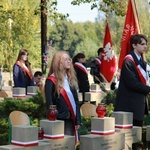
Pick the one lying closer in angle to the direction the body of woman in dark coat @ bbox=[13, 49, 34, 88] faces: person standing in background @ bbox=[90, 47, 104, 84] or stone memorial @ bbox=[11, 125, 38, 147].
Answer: the stone memorial

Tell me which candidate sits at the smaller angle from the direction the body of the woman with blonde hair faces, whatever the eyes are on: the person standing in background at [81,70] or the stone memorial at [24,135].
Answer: the stone memorial

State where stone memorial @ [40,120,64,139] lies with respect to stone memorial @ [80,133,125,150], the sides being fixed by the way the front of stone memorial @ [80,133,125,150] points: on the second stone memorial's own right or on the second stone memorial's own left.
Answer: on the second stone memorial's own right

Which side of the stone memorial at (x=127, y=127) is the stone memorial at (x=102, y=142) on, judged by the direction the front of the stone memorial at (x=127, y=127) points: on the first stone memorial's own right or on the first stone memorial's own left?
on the first stone memorial's own right

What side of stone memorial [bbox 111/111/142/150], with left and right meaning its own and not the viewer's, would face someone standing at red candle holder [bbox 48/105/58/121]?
right

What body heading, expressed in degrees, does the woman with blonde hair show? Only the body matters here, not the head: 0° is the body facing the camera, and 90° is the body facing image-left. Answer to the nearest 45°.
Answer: approximately 315°
